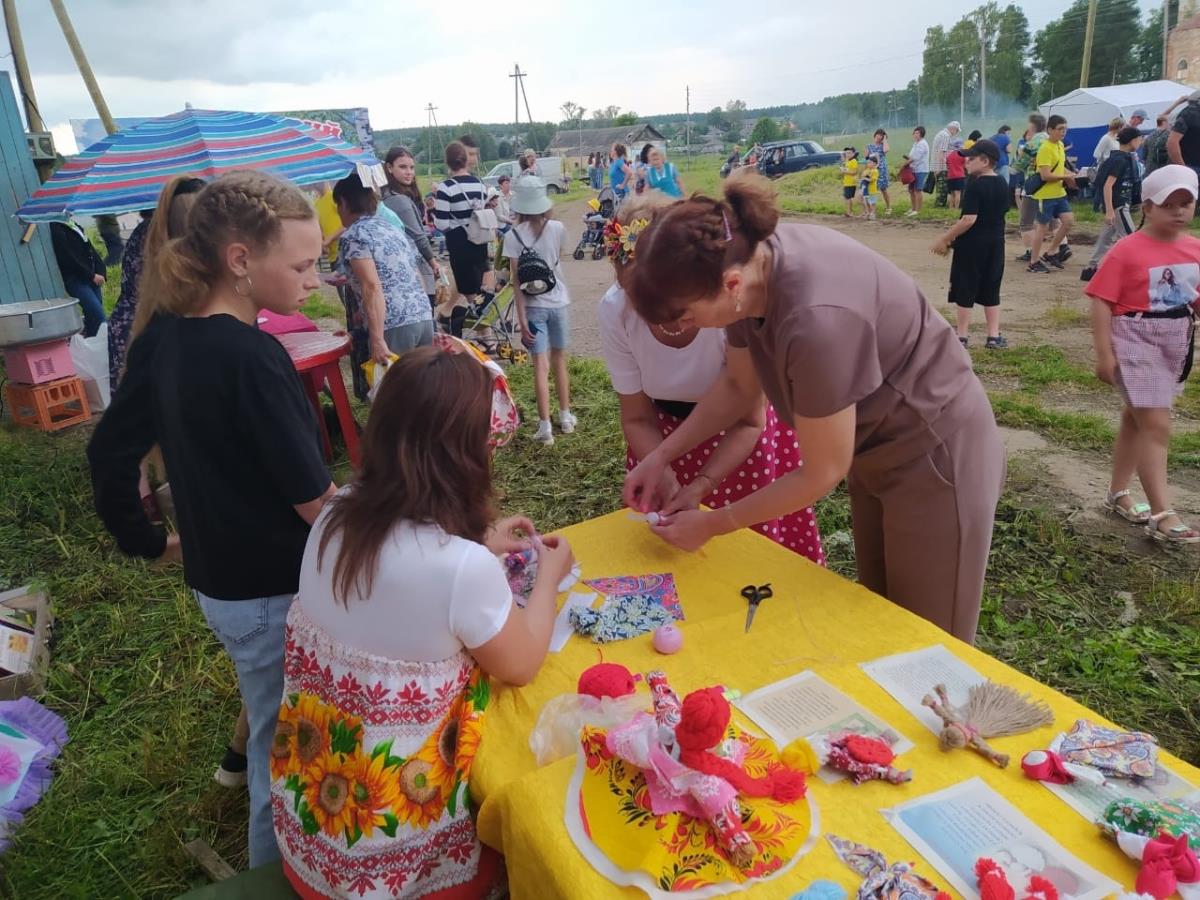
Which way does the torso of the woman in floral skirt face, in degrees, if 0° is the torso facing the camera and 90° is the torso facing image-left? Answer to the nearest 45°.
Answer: approximately 225°

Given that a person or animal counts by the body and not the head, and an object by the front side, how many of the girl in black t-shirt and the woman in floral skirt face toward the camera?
0

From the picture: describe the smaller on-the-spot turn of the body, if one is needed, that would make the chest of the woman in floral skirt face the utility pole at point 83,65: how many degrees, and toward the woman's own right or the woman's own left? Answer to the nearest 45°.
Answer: approximately 45° to the woman's own left

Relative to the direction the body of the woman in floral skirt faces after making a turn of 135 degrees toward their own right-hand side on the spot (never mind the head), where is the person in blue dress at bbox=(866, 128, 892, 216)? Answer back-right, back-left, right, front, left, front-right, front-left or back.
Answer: back-left

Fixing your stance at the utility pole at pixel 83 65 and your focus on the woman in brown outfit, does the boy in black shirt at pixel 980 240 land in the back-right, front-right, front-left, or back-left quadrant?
front-left

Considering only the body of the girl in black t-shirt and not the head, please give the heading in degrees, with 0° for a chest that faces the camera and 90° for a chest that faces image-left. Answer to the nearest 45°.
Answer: approximately 225°

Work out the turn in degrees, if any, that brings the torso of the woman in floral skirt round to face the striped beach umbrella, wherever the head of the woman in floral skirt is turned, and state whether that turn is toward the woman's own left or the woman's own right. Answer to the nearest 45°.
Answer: approximately 45° to the woman's own left

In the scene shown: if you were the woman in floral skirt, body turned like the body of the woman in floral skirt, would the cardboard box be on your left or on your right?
on your left

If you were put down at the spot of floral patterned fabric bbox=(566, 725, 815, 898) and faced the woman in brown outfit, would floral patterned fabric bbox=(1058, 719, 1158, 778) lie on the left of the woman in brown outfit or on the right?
right

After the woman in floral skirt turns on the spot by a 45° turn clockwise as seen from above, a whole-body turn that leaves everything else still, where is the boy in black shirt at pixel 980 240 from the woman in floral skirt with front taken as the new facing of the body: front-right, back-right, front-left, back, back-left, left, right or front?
front-left
